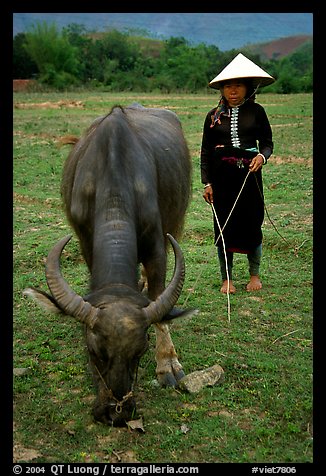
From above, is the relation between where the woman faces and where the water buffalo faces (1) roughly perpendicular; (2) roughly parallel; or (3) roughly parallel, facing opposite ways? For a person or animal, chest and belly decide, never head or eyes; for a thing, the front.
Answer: roughly parallel

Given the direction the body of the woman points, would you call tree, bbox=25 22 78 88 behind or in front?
behind

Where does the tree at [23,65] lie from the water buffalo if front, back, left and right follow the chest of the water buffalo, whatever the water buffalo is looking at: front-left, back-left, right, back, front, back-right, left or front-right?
back

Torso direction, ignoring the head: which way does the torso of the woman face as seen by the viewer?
toward the camera

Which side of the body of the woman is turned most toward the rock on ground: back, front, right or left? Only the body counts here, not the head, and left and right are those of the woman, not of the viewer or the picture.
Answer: front

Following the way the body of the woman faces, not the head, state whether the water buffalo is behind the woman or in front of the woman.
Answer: in front

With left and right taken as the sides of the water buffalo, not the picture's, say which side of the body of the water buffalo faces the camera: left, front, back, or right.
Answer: front

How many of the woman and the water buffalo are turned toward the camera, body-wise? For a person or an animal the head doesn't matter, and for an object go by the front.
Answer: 2

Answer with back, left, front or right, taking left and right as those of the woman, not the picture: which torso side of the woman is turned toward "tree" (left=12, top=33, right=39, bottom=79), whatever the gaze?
back

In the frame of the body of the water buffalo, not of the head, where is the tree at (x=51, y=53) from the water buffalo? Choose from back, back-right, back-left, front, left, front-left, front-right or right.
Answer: back
